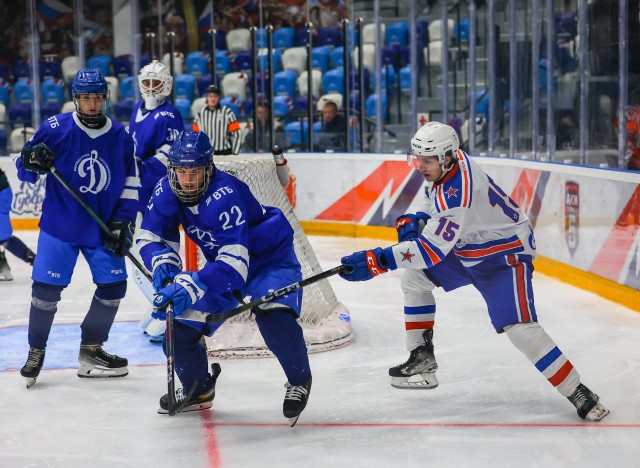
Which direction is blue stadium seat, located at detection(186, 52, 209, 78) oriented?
toward the camera

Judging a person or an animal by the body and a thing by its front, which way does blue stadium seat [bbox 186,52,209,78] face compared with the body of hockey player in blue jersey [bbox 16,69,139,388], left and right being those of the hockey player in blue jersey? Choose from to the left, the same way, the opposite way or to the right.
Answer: the same way

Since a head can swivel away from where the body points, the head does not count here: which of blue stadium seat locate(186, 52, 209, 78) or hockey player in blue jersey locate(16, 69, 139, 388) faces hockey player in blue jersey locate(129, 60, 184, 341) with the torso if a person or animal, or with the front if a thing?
the blue stadium seat

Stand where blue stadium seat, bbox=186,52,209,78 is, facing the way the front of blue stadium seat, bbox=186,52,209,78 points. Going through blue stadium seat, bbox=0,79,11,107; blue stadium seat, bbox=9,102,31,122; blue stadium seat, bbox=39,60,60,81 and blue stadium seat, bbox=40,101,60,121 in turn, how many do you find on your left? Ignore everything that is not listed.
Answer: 0

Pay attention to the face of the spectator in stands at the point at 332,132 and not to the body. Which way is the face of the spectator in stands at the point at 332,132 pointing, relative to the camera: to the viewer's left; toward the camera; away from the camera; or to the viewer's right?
toward the camera

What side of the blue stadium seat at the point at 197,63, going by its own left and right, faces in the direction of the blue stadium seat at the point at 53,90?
right

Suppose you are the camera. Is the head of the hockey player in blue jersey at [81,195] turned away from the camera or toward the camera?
toward the camera

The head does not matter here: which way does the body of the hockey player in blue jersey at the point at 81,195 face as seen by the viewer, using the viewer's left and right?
facing the viewer

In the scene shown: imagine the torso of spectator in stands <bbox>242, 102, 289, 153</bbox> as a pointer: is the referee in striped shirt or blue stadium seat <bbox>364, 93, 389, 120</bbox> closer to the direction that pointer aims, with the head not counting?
the referee in striped shirt

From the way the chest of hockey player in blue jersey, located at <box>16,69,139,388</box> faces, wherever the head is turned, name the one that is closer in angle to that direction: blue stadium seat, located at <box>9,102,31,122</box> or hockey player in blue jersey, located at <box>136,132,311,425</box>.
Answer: the hockey player in blue jersey

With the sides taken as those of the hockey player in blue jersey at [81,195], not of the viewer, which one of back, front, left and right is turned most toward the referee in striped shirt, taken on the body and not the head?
back

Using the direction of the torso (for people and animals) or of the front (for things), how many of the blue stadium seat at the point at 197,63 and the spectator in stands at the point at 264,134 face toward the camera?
2

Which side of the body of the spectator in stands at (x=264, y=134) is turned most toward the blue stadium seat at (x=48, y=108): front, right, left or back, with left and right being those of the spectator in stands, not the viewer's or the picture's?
right

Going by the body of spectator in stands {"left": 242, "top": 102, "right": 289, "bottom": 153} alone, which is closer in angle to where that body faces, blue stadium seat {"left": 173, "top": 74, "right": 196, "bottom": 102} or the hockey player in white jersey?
the hockey player in white jersey

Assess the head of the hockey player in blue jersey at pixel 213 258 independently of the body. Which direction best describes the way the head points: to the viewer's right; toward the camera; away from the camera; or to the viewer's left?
toward the camera

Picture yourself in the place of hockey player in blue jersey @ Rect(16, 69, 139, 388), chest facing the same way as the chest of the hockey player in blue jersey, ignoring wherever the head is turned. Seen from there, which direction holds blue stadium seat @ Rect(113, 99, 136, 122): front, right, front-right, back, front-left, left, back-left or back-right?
back

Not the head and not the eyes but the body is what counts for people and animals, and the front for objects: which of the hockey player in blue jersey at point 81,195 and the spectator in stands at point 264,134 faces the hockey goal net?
the spectator in stands
